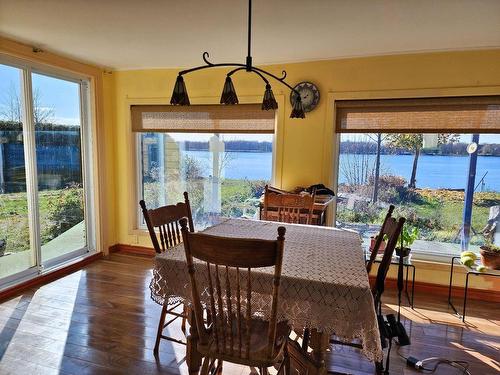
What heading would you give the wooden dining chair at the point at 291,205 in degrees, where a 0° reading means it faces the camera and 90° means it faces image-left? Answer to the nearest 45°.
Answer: approximately 0°

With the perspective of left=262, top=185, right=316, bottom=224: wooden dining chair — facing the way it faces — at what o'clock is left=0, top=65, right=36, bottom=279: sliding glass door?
The sliding glass door is roughly at 3 o'clock from the wooden dining chair.

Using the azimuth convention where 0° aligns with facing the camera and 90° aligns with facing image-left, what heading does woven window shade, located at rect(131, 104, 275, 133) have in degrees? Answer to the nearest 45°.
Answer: approximately 0°

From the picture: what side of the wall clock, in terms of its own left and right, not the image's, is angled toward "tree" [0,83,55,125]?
right

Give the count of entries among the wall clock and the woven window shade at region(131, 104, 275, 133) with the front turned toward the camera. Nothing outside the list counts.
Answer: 2

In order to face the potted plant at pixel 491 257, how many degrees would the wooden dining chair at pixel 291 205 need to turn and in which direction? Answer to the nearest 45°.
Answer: approximately 90° to its left
